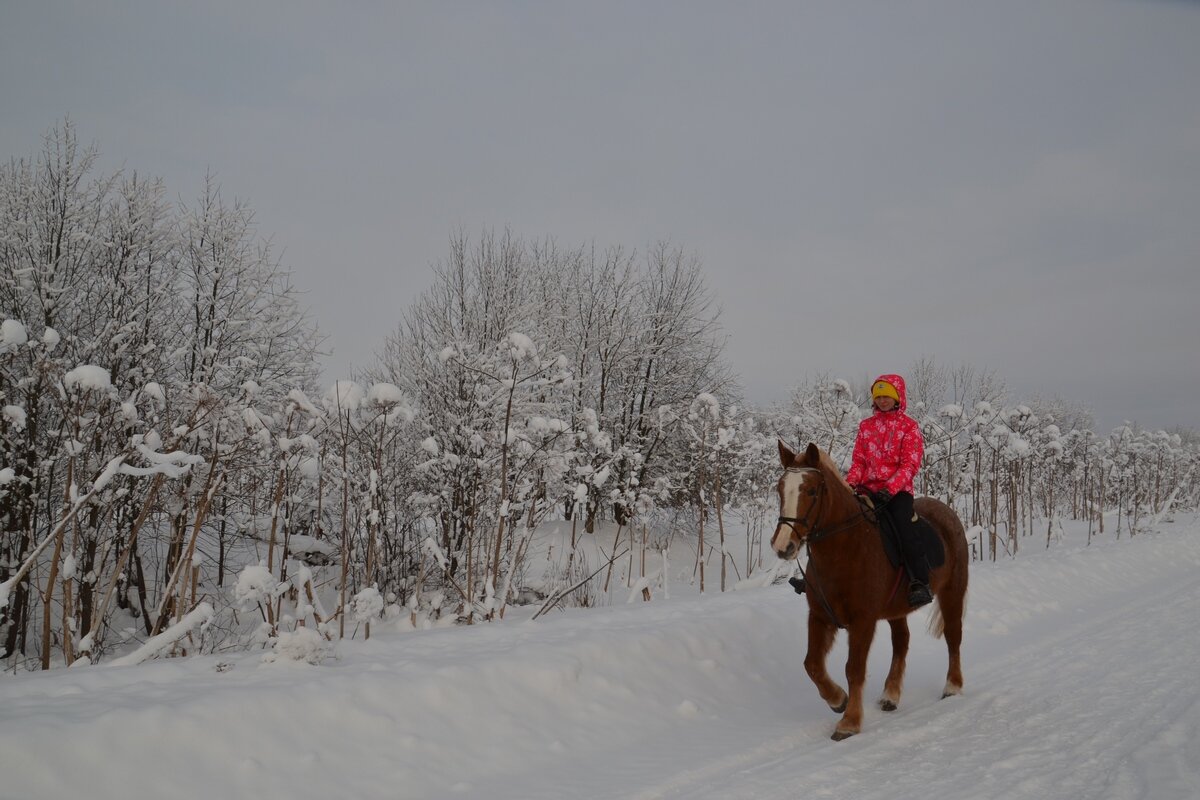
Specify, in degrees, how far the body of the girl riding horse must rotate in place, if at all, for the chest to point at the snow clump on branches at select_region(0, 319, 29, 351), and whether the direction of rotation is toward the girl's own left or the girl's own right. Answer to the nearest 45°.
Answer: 0° — they already face it

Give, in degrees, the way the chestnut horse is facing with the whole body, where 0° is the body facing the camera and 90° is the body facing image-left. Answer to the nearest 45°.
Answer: approximately 45°
